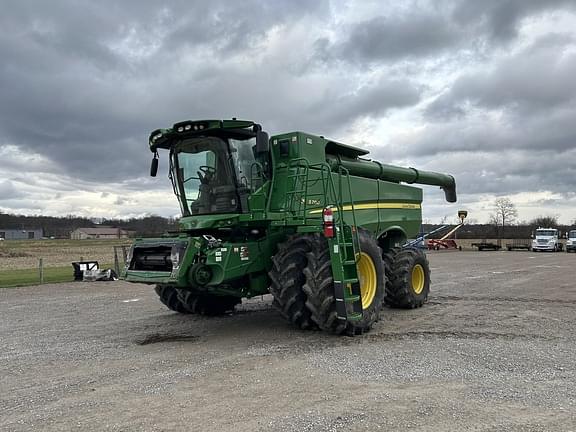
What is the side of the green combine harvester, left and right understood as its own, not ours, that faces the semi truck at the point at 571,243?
back

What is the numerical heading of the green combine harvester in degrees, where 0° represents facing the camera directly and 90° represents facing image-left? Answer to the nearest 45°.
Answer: approximately 45°

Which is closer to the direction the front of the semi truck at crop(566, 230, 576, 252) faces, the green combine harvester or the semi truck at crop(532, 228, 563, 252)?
the green combine harvester

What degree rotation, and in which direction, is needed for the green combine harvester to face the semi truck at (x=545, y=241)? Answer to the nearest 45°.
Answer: approximately 180°

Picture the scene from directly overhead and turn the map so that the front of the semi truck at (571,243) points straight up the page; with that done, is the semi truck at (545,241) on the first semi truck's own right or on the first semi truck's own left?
on the first semi truck's own right

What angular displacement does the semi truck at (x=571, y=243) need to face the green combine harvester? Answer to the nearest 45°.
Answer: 0° — it already faces it
